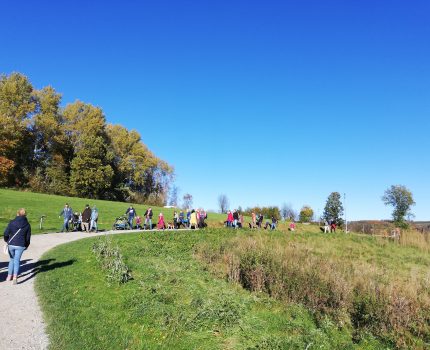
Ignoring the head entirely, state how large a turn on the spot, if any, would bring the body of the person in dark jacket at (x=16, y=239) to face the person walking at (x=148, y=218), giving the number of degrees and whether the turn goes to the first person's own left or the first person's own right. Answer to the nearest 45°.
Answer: approximately 45° to the first person's own right

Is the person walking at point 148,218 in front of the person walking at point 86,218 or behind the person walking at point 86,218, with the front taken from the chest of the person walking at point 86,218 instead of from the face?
behind

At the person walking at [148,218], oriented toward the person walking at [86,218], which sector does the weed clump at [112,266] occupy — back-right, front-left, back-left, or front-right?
front-left

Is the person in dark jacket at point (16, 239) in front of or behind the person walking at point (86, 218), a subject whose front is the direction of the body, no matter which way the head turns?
in front

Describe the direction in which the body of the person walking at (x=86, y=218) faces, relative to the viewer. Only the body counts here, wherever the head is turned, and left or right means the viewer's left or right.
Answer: facing away from the viewer and to the right of the viewer

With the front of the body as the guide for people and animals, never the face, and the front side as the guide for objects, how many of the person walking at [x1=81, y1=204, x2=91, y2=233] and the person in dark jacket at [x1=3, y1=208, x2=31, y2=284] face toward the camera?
0

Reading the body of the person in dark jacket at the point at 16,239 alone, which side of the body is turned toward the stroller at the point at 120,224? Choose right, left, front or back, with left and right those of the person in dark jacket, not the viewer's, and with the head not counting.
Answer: front

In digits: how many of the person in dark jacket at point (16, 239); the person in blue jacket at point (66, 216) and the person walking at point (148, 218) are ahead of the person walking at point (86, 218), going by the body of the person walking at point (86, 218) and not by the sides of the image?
1

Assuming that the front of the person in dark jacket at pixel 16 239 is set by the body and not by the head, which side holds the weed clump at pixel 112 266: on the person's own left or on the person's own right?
on the person's own right

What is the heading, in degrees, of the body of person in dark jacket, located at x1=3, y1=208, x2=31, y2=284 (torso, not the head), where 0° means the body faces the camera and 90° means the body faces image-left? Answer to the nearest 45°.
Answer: approximately 180°

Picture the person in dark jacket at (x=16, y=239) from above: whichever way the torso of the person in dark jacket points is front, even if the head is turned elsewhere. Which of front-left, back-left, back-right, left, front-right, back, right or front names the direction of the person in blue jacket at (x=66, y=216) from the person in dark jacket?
front
